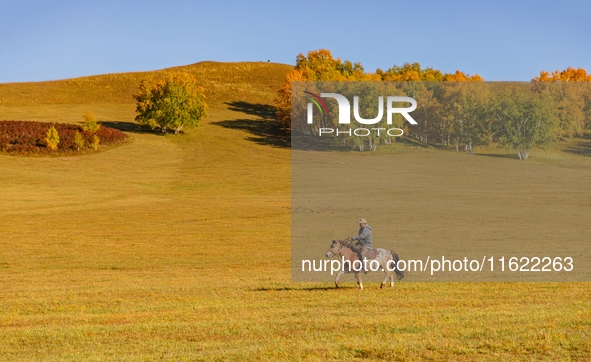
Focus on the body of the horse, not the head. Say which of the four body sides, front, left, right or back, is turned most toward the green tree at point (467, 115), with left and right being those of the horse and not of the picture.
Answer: right

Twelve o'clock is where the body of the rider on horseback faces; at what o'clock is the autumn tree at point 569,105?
The autumn tree is roughly at 4 o'clock from the rider on horseback.

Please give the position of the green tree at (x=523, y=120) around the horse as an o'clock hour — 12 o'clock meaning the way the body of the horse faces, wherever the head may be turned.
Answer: The green tree is roughly at 4 o'clock from the horse.

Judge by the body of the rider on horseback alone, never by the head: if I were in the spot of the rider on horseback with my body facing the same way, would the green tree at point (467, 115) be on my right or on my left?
on my right

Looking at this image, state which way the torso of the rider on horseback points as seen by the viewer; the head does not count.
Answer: to the viewer's left

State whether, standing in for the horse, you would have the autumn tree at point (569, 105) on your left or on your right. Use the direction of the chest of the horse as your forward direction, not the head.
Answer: on your right

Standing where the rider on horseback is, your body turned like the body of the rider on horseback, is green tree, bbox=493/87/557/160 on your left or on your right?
on your right

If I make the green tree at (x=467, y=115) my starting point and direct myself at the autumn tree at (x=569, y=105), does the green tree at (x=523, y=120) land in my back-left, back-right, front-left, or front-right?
front-right

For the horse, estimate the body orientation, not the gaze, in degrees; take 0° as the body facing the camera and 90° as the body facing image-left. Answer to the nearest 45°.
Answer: approximately 90°
